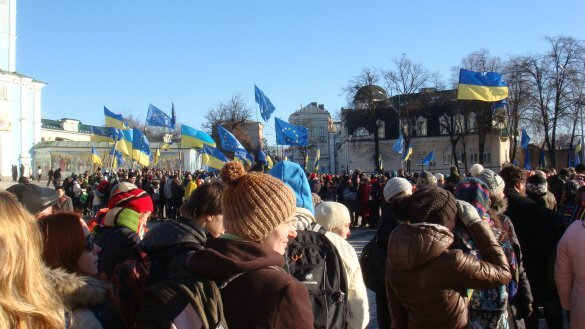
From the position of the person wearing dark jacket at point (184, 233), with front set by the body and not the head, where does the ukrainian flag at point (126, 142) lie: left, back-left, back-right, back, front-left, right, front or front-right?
front-left

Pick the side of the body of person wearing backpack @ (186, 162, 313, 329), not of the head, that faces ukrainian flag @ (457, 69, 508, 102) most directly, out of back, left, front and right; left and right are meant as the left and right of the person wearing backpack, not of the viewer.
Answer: front

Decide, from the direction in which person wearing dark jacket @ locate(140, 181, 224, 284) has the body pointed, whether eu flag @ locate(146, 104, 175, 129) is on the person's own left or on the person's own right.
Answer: on the person's own left

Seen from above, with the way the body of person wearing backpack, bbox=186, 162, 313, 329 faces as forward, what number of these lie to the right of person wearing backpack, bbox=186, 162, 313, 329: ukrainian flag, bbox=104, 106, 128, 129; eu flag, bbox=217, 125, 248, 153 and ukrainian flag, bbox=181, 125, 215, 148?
0

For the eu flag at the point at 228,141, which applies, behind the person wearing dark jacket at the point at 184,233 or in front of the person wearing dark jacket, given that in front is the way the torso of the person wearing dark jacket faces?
in front

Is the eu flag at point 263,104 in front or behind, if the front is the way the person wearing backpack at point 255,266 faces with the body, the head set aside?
in front

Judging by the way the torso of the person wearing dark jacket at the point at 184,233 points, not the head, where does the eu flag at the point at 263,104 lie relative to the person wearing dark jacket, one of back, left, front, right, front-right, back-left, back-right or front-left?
front-left

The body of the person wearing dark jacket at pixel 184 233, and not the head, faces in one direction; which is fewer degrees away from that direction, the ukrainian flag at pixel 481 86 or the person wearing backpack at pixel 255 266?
the ukrainian flag

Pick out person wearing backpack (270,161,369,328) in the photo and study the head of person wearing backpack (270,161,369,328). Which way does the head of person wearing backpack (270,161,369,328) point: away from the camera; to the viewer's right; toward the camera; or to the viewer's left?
away from the camera

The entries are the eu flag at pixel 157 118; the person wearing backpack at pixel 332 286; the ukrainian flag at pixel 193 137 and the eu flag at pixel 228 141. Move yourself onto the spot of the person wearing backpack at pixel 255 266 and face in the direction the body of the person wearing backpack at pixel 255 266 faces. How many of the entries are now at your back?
0

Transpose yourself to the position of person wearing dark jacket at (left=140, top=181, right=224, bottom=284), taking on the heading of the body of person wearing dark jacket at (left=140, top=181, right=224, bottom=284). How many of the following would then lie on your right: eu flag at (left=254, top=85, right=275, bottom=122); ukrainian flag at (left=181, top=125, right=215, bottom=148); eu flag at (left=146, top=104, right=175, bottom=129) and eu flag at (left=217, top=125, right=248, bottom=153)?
0

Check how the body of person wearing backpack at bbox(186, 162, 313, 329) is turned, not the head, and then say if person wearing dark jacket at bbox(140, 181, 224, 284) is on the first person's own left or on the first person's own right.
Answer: on the first person's own left

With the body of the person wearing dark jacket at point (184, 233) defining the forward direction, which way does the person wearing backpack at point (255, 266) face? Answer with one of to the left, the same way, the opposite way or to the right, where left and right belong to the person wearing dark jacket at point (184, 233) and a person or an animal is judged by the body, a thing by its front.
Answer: the same way

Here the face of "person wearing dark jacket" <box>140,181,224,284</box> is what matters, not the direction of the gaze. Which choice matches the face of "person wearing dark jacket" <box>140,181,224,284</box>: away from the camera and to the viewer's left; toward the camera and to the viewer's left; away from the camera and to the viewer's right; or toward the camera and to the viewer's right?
away from the camera and to the viewer's right

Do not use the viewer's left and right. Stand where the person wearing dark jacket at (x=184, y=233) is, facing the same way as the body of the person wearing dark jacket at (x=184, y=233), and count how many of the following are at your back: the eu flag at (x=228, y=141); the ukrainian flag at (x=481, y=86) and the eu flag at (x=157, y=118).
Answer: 0

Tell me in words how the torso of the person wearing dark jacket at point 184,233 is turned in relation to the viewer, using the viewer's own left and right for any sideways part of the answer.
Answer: facing away from the viewer and to the right of the viewer

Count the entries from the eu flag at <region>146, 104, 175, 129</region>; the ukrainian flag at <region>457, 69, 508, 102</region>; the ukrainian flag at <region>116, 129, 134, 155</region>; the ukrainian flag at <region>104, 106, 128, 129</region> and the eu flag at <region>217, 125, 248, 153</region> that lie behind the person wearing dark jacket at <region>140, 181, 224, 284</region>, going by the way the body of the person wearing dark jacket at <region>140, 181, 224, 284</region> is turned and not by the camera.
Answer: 0

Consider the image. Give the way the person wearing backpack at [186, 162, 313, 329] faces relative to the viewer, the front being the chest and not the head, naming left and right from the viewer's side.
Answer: facing away from the viewer and to the right of the viewer

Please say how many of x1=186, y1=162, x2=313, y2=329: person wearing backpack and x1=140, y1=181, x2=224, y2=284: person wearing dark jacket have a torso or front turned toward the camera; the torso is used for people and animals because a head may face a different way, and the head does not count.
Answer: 0

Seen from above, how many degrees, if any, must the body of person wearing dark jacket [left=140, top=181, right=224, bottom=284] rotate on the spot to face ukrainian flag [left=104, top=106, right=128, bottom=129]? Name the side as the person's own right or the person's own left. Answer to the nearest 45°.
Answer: approximately 45° to the person's own left
